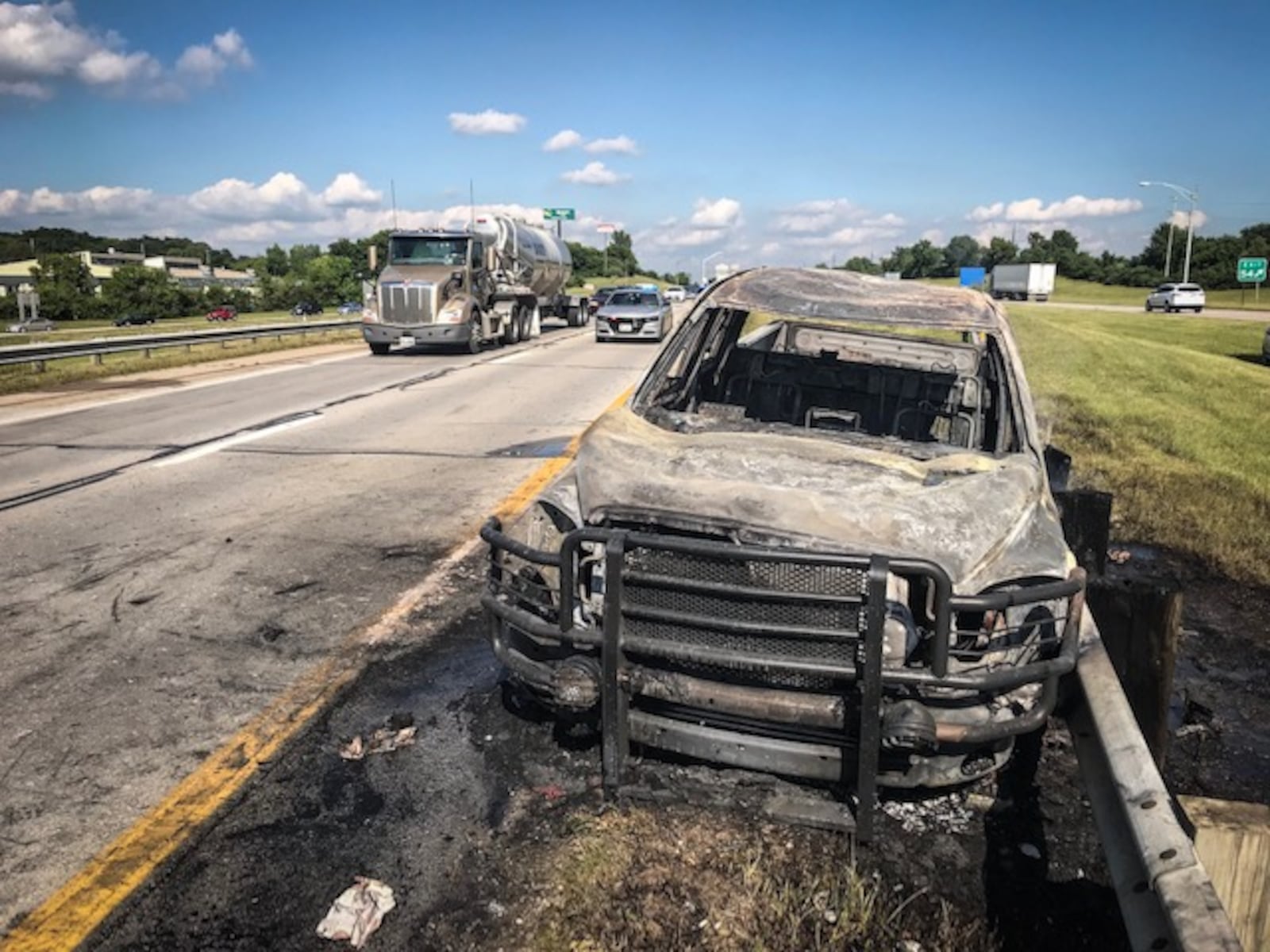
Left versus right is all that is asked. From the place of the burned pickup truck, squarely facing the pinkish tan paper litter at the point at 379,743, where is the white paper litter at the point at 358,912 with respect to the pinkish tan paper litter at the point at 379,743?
left

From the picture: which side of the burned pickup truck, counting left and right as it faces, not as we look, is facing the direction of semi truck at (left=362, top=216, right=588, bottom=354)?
back

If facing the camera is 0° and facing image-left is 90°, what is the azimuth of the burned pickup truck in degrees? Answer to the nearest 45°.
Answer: approximately 0°

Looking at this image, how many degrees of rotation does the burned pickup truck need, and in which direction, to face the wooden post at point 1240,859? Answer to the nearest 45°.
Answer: approximately 45° to its left

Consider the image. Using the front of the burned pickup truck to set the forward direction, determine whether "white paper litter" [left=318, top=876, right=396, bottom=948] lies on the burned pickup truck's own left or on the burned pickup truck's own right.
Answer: on the burned pickup truck's own right

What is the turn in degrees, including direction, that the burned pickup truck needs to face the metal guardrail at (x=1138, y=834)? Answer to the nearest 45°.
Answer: approximately 45° to its left

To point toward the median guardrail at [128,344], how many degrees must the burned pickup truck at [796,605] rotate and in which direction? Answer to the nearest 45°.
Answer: approximately 135° to its right

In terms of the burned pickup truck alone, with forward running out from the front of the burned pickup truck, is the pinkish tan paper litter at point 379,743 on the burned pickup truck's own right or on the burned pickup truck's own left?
on the burned pickup truck's own right

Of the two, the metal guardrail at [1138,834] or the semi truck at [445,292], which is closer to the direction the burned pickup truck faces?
the metal guardrail
